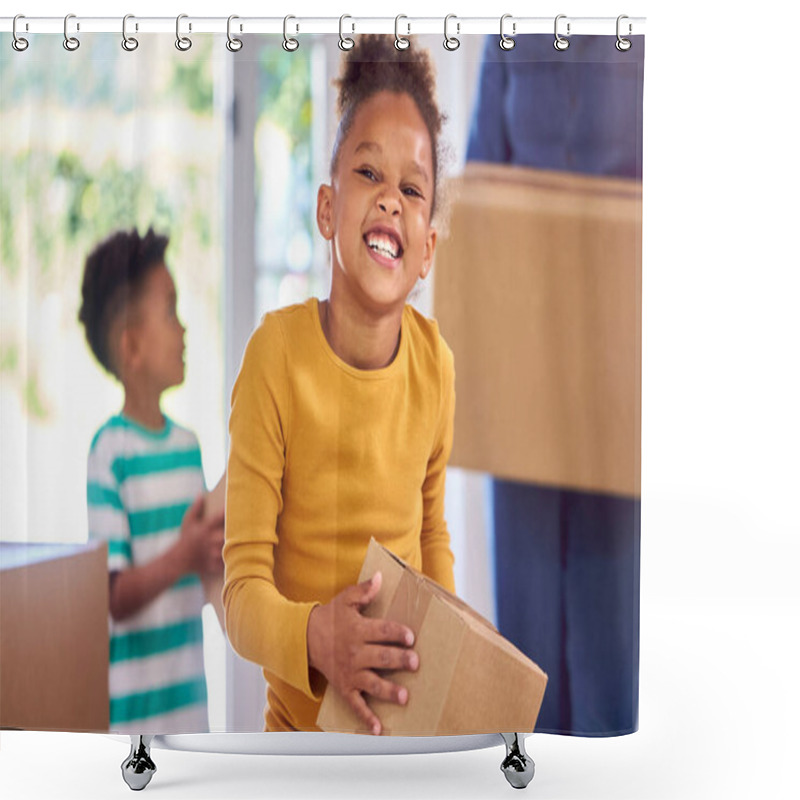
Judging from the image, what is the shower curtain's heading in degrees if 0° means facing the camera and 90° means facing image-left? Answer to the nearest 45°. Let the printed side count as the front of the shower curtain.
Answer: approximately 0°
